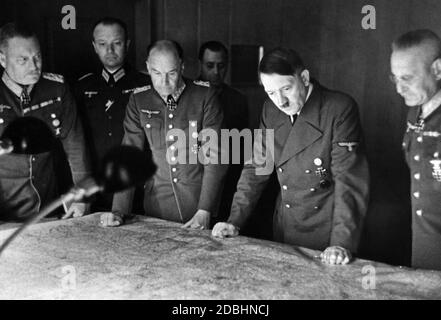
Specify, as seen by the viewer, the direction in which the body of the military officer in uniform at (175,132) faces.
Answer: toward the camera

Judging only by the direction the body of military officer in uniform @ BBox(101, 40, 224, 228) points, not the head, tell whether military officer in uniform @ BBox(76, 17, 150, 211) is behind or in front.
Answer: behind

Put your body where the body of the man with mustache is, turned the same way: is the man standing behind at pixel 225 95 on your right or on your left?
on your right

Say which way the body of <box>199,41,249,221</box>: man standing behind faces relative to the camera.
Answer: toward the camera

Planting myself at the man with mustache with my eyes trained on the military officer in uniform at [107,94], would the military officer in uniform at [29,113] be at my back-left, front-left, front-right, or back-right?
front-left

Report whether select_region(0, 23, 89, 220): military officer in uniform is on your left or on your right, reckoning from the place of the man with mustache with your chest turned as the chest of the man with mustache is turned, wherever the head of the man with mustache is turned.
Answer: on your right

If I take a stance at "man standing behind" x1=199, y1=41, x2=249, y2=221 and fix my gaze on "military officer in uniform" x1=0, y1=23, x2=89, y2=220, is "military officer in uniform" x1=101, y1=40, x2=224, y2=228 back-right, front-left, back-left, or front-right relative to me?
front-left

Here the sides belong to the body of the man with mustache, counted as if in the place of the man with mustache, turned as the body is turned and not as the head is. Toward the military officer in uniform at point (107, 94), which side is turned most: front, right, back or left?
right

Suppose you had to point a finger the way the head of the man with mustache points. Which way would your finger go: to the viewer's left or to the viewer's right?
to the viewer's left

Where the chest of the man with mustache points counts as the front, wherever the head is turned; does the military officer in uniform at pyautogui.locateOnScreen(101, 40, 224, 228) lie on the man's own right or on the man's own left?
on the man's own right

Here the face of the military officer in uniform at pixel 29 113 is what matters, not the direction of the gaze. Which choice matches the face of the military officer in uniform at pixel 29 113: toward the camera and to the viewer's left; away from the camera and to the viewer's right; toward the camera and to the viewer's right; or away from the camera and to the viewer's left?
toward the camera and to the viewer's right

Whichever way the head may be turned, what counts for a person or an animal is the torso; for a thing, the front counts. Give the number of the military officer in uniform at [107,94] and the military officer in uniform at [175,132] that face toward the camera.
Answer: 2

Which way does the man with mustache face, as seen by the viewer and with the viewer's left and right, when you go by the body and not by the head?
facing the viewer and to the left of the viewer

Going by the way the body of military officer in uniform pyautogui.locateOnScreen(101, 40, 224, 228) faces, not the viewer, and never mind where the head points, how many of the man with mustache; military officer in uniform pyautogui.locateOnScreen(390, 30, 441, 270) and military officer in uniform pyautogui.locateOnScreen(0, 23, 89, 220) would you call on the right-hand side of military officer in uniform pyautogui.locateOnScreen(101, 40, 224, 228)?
1

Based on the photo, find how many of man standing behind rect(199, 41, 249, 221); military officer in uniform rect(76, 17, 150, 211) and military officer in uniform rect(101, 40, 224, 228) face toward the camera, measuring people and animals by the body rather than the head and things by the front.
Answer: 3
